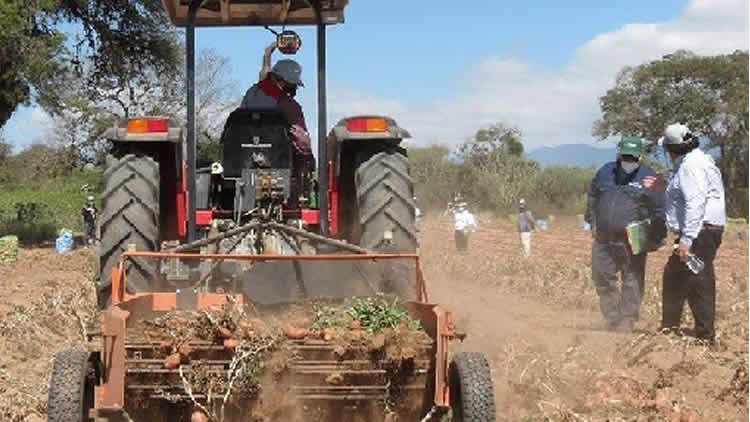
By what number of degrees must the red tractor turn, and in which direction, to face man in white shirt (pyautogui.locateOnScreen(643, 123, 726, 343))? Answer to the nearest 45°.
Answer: approximately 90° to its right

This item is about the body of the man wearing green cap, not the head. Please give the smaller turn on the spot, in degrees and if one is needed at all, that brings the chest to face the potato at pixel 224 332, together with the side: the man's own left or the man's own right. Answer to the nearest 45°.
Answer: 0° — they already face it

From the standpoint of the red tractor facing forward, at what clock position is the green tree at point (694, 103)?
The green tree is roughly at 1 o'clock from the red tractor.

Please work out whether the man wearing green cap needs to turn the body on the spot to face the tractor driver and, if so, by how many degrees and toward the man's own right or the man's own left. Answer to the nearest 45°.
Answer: approximately 45° to the man's own right

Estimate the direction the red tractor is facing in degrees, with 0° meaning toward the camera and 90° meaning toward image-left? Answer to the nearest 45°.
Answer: approximately 180°

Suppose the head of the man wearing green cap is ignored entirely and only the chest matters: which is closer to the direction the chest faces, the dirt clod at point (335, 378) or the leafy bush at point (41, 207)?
the dirt clod

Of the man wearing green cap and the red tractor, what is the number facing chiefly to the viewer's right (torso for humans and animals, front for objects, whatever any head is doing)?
0

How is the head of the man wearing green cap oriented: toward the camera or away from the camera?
toward the camera

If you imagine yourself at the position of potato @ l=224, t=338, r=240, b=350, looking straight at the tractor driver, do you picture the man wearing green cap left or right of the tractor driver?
right

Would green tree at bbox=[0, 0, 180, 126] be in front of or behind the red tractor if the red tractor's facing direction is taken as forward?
in front

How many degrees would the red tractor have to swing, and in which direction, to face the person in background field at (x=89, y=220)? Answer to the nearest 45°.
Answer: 0° — it already faces them
